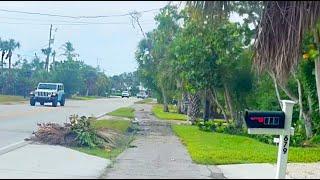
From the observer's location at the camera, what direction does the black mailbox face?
facing to the left of the viewer

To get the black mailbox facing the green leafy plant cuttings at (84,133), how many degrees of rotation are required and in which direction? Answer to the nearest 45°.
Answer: approximately 45° to its right
